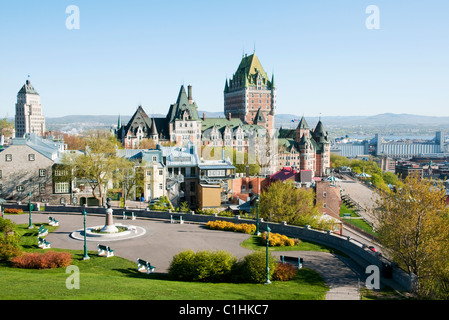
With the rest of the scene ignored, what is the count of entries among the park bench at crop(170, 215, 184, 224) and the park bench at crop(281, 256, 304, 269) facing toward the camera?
1

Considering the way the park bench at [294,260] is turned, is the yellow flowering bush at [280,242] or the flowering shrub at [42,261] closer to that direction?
the yellow flowering bush

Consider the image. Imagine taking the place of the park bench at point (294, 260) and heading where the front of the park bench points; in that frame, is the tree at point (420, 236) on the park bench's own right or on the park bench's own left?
on the park bench's own right

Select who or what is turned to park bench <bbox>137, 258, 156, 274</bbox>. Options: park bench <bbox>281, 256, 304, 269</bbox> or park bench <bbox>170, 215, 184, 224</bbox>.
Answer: park bench <bbox>170, 215, 184, 224</bbox>

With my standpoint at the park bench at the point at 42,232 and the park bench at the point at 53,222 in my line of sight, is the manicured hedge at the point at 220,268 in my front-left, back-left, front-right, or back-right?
back-right
